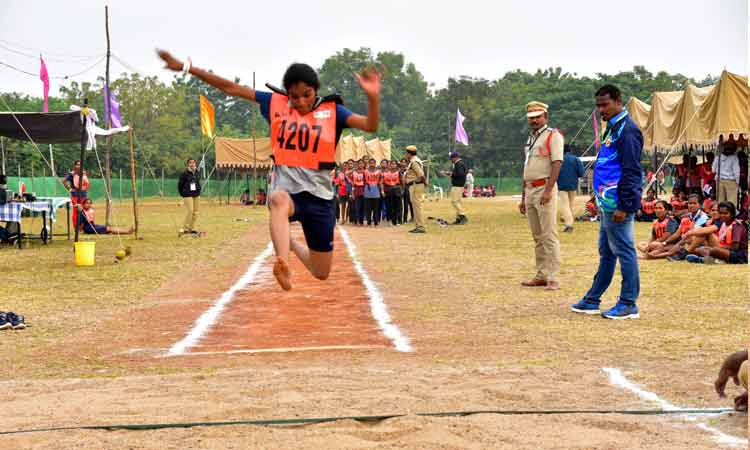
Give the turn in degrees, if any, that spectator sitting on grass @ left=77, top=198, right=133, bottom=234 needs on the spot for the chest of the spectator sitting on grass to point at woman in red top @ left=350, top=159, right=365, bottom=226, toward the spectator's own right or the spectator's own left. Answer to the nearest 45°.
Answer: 0° — they already face them

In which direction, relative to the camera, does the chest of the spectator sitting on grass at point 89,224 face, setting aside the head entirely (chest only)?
to the viewer's right

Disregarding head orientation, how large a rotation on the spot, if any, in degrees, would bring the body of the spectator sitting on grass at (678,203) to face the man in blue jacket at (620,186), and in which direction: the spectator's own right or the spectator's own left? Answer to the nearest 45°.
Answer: approximately 45° to the spectator's own left

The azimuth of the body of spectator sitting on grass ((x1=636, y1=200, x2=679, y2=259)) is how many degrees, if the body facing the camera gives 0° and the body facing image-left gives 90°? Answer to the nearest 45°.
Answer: approximately 45°

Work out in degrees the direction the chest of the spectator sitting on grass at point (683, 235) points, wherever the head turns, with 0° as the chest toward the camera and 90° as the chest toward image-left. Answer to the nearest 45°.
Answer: approximately 45°

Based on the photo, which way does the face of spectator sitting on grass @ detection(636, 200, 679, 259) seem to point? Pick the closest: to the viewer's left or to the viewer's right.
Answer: to the viewer's left

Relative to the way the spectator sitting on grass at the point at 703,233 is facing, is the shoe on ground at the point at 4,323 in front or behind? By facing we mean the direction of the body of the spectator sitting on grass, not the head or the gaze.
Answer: in front

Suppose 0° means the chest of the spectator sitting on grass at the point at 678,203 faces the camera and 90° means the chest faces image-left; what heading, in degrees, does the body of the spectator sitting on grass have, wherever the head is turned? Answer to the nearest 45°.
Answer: approximately 45°

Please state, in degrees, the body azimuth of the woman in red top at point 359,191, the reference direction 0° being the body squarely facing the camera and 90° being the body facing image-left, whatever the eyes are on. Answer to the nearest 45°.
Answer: approximately 0°

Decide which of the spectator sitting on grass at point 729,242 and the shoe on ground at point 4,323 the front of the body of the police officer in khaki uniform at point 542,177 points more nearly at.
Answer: the shoe on ground
